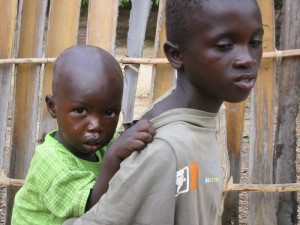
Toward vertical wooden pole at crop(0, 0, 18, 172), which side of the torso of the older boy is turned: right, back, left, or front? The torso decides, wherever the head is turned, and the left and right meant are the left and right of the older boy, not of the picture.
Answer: back

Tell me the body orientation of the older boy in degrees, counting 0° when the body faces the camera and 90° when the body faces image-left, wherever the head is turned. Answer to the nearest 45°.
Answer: approximately 315°

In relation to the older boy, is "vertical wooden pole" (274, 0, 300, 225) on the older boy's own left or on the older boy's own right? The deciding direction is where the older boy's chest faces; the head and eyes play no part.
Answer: on the older boy's own left

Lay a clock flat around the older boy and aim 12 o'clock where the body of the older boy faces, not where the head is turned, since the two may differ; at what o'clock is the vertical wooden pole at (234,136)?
The vertical wooden pole is roughly at 8 o'clock from the older boy.

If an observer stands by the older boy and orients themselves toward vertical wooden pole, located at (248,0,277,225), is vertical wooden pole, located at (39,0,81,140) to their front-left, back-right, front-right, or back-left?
front-left

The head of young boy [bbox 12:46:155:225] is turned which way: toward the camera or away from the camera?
toward the camera

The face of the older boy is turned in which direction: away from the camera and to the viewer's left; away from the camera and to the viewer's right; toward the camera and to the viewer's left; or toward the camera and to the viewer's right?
toward the camera and to the viewer's right

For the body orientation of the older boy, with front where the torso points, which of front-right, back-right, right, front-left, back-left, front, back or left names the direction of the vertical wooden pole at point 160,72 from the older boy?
back-left

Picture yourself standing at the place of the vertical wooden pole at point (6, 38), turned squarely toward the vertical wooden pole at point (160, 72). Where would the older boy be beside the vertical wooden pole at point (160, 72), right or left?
right

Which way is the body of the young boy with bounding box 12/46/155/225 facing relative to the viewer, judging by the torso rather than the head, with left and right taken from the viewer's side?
facing the viewer and to the right of the viewer

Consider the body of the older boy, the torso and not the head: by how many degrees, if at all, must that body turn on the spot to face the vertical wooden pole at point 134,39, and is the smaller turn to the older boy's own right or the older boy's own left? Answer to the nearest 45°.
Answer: approximately 135° to the older boy's own left

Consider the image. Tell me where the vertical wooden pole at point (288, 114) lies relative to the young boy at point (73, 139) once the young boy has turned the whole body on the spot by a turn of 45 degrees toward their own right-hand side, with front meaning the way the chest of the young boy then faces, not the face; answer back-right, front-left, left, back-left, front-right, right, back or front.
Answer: back-left

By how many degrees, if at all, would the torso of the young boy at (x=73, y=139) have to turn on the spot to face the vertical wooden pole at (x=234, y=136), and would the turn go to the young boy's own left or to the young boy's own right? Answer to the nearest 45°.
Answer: approximately 90° to the young boy's own left

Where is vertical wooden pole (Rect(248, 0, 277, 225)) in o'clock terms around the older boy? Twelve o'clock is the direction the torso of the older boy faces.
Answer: The vertical wooden pole is roughly at 8 o'clock from the older boy.

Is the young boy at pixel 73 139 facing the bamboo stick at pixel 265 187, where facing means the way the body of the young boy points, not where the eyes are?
no
